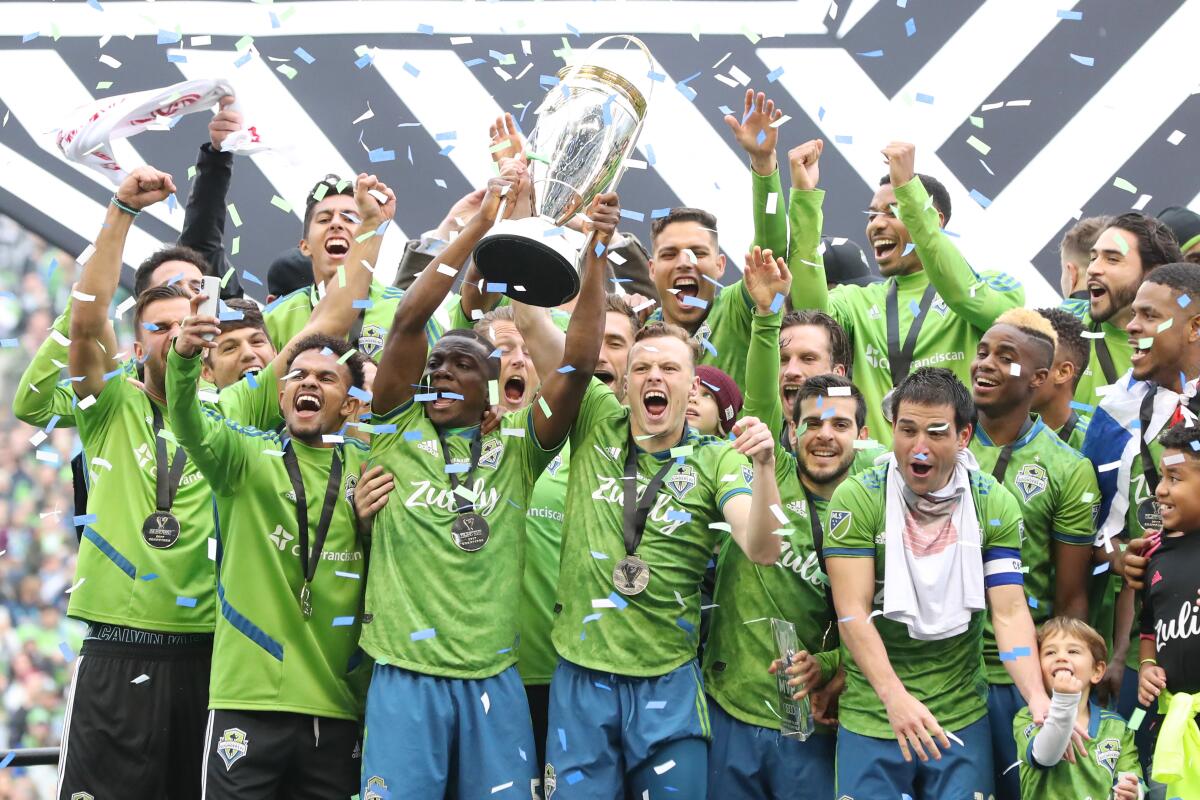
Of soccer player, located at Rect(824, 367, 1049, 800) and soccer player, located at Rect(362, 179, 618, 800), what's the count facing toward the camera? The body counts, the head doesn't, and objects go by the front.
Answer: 2

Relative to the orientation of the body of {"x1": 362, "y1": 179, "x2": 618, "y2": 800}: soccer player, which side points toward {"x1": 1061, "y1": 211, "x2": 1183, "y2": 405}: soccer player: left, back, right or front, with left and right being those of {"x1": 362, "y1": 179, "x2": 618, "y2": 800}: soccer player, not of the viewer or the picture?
left

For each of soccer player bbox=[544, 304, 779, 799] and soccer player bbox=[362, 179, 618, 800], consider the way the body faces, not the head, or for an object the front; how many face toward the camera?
2

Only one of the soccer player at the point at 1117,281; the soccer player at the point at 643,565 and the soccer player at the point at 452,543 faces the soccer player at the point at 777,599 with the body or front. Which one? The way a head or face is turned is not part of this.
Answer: the soccer player at the point at 1117,281

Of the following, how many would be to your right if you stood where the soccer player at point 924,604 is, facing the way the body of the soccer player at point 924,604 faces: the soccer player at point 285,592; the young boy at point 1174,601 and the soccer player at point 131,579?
2

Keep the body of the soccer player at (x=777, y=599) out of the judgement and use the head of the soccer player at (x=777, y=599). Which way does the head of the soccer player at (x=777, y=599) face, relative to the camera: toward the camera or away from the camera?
toward the camera

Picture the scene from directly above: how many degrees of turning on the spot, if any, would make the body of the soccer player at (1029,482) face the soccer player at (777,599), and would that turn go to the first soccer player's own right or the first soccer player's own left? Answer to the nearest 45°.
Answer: approximately 45° to the first soccer player's own right

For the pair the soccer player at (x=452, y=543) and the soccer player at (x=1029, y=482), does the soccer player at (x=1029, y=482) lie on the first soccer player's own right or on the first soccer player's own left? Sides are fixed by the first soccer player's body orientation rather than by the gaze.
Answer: on the first soccer player's own left

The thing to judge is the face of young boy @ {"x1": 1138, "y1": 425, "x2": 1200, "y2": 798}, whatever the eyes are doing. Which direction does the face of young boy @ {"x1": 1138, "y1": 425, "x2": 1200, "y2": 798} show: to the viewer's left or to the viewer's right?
to the viewer's left

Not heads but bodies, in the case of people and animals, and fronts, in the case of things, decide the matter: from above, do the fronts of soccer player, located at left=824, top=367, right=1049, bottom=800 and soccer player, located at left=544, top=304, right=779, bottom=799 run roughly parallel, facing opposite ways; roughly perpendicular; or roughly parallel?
roughly parallel

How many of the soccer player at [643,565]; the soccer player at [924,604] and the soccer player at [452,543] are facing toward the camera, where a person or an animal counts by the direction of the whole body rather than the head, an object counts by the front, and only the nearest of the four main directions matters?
3

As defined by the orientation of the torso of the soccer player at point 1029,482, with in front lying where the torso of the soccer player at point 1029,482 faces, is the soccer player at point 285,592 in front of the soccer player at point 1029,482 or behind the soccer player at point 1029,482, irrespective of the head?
in front

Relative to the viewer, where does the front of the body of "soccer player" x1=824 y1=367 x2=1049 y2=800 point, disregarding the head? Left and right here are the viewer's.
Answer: facing the viewer

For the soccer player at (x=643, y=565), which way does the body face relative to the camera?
toward the camera

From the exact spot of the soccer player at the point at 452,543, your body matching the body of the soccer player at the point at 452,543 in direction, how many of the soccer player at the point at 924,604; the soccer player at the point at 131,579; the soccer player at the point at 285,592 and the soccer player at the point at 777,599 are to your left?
2
